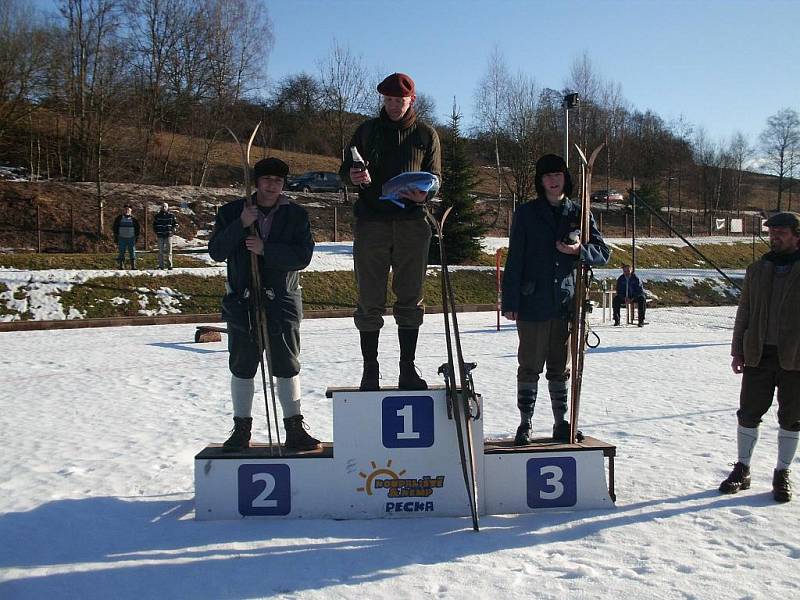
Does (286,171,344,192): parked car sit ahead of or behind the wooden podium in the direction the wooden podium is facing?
behind

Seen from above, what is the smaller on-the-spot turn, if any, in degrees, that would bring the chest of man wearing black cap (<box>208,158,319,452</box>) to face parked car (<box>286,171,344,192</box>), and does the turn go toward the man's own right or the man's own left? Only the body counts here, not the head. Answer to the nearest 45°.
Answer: approximately 180°

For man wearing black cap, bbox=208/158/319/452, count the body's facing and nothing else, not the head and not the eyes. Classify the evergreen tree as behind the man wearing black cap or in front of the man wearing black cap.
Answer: behind

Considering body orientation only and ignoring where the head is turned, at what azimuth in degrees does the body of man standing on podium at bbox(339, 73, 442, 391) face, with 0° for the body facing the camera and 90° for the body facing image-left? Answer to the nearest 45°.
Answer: approximately 0°
